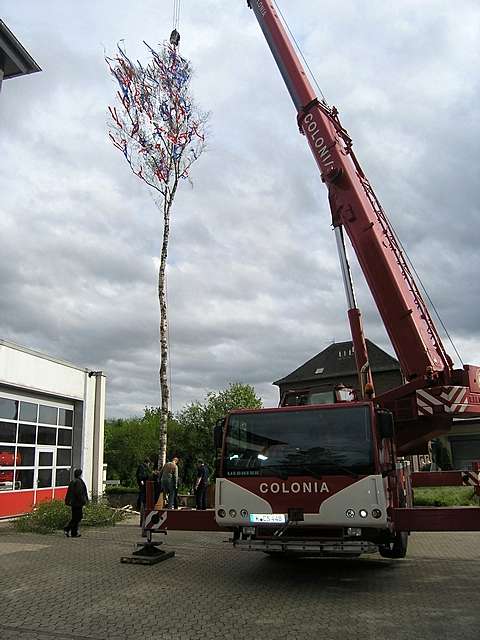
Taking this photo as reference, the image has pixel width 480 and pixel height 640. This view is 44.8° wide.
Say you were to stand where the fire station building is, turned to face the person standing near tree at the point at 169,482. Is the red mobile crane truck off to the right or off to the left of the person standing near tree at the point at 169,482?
right

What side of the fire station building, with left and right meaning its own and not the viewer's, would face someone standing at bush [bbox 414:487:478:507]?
front

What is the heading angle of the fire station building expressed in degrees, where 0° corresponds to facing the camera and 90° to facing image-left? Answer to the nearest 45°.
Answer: approximately 315°

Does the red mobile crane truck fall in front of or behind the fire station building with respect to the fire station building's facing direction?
in front

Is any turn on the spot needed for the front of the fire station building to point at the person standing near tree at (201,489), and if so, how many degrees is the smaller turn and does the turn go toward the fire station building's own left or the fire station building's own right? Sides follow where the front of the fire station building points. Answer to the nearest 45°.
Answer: approximately 45° to the fire station building's own left

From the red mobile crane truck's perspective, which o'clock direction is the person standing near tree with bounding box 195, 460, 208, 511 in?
The person standing near tree is roughly at 5 o'clock from the red mobile crane truck.

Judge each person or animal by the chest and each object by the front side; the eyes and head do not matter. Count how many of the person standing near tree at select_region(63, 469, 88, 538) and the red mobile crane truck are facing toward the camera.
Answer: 1

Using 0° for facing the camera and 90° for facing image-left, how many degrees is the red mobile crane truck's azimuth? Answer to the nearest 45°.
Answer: approximately 0°

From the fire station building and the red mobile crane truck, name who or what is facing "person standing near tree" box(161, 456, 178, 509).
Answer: the fire station building

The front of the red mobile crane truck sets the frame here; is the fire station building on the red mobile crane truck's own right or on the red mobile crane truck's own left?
on the red mobile crane truck's own right
